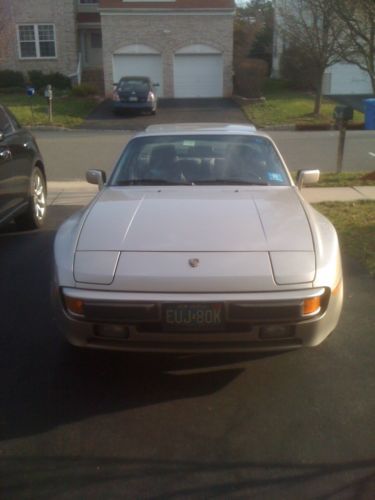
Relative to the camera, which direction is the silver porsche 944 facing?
toward the camera

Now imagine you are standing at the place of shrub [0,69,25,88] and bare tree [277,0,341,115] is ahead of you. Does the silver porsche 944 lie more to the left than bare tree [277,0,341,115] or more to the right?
right

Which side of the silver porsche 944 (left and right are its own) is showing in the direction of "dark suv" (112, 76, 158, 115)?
back

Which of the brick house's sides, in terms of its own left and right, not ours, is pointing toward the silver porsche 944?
front

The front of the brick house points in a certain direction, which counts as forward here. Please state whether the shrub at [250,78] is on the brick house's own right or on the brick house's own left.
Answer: on the brick house's own left

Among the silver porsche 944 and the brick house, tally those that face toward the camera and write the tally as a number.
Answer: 2

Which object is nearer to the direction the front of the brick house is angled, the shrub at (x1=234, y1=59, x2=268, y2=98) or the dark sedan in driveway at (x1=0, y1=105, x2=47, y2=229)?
the dark sedan in driveway

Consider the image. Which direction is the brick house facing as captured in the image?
toward the camera
